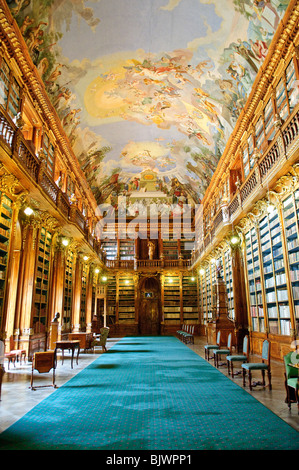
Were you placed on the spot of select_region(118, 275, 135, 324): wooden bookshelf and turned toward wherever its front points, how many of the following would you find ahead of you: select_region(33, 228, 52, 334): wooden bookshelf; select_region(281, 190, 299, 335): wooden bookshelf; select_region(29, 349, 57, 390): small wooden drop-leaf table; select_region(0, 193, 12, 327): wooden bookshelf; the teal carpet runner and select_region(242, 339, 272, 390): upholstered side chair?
6

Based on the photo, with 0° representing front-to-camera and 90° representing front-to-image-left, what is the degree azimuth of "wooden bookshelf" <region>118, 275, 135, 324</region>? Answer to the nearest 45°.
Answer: approximately 0°

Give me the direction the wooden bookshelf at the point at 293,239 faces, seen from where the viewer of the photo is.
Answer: facing the viewer and to the left of the viewer

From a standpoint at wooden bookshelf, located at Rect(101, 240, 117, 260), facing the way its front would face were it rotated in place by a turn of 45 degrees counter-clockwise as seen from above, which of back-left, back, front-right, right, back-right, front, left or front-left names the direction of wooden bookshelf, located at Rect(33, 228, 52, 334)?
front-right

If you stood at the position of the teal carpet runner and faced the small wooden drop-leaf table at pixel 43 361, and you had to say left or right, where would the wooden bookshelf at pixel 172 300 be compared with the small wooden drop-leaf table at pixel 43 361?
right

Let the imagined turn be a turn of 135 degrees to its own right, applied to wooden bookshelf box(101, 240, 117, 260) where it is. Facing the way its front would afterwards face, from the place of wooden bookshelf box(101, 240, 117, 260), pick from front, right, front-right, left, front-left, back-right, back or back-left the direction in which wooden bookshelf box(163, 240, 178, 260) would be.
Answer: back-right

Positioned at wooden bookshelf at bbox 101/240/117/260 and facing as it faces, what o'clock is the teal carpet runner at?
The teal carpet runner is roughly at 12 o'clock from the wooden bookshelf.
